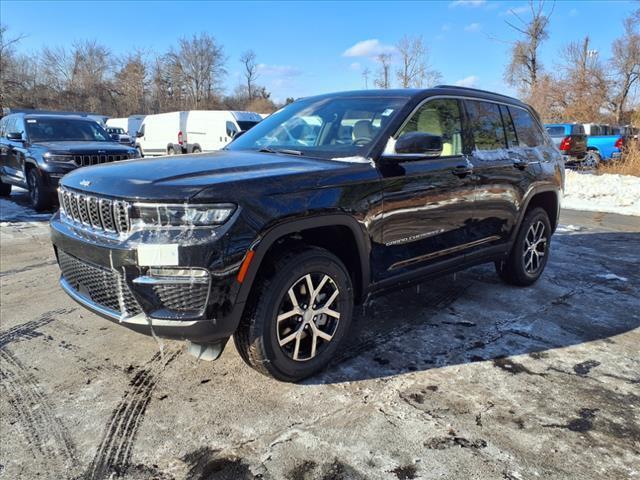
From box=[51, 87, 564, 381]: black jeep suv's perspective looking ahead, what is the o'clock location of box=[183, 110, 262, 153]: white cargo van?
The white cargo van is roughly at 4 o'clock from the black jeep suv.

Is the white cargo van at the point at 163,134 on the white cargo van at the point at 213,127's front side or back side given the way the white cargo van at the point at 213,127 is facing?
on the back side

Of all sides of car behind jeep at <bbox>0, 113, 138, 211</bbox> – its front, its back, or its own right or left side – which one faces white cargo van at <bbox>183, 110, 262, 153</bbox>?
left

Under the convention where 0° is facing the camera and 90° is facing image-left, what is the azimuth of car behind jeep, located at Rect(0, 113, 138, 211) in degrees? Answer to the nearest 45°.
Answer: approximately 315°

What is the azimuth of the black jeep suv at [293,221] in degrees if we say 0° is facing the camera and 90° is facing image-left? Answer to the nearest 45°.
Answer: approximately 45°
